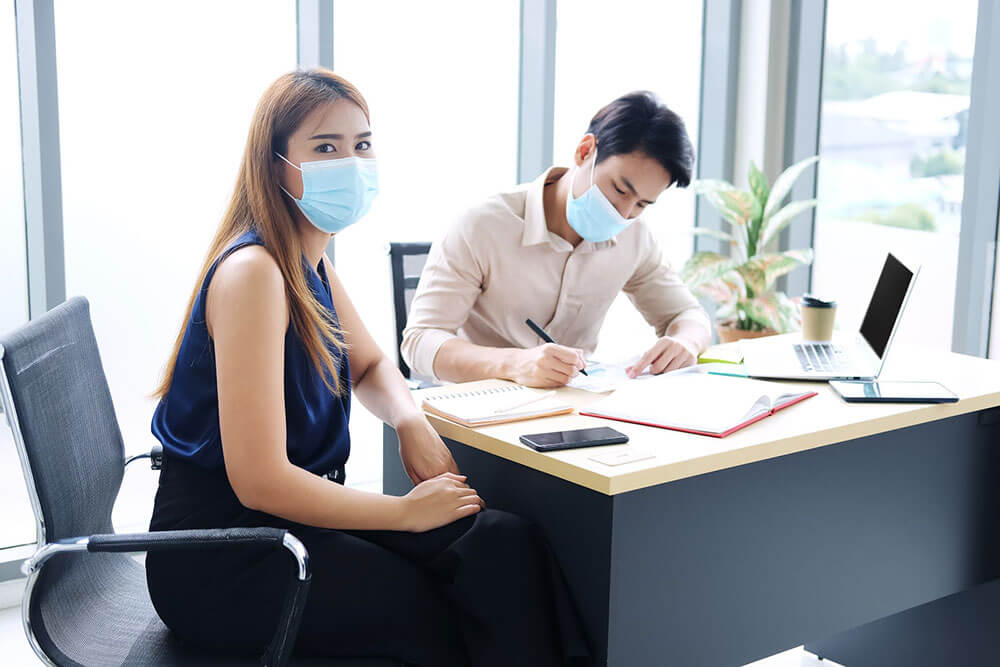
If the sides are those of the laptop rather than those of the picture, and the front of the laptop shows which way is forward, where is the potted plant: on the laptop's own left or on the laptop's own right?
on the laptop's own right

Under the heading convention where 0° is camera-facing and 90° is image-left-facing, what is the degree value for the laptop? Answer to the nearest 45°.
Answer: approximately 90°

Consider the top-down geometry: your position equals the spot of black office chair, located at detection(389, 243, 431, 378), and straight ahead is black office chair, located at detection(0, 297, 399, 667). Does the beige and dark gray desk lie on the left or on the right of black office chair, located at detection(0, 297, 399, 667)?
left

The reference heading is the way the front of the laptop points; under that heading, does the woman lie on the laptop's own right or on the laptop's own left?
on the laptop's own left
